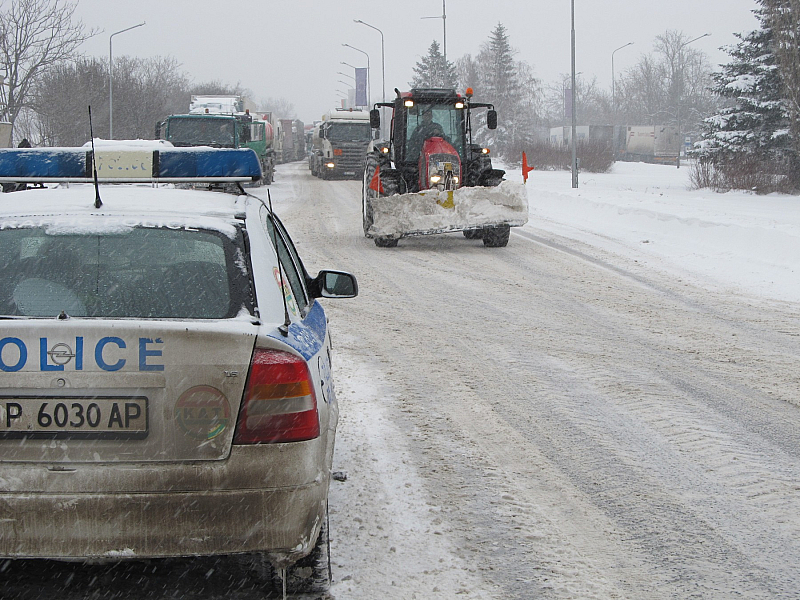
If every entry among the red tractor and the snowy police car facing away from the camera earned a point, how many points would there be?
1

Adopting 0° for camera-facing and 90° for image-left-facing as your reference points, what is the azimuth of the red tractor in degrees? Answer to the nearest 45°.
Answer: approximately 0°

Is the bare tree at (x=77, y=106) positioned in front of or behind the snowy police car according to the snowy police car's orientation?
in front

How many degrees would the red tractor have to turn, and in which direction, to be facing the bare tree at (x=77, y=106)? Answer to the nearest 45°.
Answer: approximately 135° to its right

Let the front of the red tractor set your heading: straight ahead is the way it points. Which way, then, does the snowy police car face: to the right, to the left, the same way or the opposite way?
the opposite way

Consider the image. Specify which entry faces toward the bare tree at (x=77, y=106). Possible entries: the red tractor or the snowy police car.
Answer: the snowy police car

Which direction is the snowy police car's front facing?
away from the camera

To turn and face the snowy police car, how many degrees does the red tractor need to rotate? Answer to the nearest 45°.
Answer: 0° — it already faces it

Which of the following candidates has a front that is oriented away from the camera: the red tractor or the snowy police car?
the snowy police car

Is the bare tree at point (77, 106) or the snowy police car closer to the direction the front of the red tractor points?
the snowy police car

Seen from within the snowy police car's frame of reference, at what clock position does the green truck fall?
The green truck is roughly at 12 o'clock from the snowy police car.

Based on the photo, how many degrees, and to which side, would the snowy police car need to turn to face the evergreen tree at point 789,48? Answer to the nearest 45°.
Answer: approximately 45° to its right
